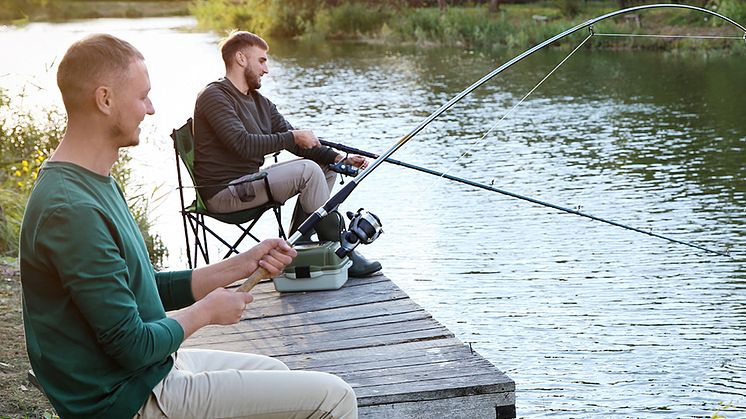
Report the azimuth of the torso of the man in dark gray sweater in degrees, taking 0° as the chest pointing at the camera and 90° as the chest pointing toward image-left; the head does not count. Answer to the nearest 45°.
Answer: approximately 270°

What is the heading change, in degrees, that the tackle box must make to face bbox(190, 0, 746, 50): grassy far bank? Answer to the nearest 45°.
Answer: approximately 180°

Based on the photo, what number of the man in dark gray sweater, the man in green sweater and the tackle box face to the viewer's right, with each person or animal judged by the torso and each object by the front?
2

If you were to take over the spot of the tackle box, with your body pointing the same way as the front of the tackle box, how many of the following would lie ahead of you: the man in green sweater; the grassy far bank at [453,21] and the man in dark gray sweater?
1

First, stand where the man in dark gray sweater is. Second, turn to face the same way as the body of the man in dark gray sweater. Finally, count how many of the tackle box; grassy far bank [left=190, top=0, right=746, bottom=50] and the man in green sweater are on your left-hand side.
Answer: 1

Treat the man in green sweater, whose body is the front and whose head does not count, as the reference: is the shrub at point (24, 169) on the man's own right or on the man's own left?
on the man's own left

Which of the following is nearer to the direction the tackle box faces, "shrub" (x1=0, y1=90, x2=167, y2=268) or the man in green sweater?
the man in green sweater

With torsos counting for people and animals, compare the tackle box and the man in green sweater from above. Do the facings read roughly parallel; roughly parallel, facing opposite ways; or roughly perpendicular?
roughly perpendicular

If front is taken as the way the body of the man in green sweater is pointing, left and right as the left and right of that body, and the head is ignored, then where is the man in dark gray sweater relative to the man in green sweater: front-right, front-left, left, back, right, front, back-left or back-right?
left

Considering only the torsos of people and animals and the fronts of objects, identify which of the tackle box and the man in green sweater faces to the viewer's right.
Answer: the man in green sweater

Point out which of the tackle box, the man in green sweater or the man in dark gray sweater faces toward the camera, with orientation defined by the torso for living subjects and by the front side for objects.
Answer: the tackle box

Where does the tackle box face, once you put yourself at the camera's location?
facing the viewer

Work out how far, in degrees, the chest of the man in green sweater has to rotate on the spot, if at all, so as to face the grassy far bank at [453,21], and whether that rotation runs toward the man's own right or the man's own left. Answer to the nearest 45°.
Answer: approximately 90° to the man's own left

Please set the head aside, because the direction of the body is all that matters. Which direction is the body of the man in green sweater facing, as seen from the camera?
to the viewer's right

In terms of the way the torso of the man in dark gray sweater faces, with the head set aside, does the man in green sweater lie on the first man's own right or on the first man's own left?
on the first man's own right

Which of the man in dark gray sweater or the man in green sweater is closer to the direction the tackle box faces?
the man in green sweater

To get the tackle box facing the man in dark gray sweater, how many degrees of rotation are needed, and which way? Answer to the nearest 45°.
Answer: approximately 180°
